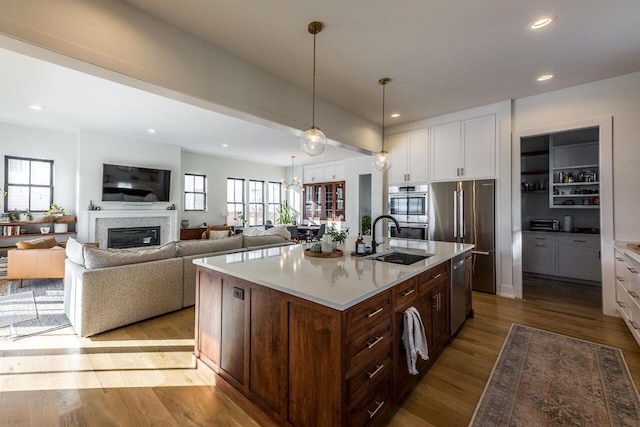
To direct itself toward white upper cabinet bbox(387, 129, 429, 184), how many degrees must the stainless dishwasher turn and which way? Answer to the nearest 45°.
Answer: approximately 90° to its left

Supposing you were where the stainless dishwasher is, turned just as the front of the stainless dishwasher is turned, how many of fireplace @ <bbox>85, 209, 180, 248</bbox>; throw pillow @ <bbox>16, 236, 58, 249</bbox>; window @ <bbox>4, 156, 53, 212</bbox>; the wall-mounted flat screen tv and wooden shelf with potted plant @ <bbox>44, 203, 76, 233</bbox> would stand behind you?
5

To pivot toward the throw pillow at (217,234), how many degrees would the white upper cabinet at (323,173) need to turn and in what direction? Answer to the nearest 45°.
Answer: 0° — it already faces it

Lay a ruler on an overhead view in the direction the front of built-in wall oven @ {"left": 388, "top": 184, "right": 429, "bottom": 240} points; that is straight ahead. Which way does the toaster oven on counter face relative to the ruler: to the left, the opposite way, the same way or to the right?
the same way

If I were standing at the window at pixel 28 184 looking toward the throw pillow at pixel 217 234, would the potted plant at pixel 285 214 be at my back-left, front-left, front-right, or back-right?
front-left

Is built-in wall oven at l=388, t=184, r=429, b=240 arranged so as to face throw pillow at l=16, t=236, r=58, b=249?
no

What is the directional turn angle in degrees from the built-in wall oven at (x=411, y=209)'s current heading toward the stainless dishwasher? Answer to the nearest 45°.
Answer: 0° — it already faces it

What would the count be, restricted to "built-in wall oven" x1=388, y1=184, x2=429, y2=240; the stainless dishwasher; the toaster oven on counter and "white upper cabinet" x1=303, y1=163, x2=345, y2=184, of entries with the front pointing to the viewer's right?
1

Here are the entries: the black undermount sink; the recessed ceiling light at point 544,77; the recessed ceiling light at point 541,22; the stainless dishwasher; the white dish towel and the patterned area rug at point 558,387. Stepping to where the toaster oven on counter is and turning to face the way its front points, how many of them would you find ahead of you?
6

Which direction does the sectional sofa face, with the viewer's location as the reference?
facing away from the viewer and to the left of the viewer

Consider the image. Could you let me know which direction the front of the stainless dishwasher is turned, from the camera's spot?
facing to the right of the viewer

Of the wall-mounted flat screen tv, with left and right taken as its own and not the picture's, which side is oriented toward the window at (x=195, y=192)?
left

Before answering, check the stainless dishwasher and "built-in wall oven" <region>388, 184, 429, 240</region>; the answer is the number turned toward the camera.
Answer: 1

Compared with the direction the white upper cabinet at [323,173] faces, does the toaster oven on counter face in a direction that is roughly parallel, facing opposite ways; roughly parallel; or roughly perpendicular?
roughly parallel

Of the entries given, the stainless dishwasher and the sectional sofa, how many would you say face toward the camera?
0

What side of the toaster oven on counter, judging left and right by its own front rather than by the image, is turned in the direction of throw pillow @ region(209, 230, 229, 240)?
right

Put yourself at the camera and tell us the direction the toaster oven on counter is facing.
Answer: facing the viewer

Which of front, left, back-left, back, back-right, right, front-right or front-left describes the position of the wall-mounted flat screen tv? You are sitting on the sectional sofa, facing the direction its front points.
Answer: front-right

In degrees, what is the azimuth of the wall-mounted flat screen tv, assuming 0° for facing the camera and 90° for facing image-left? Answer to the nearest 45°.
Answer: approximately 315°
